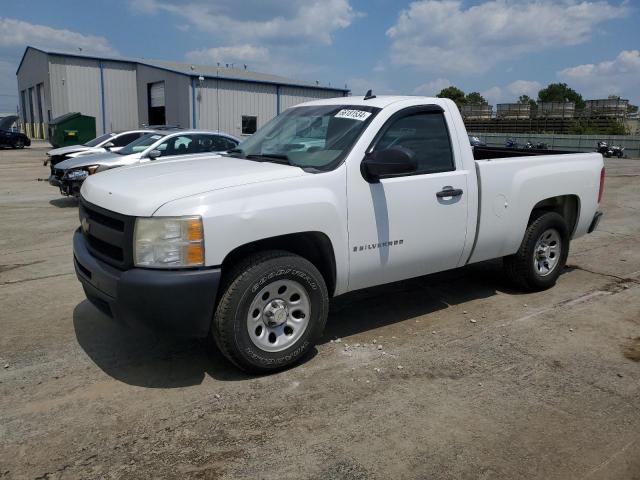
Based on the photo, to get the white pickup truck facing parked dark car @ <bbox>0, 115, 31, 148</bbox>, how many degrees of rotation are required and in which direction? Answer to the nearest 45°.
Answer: approximately 90° to its right

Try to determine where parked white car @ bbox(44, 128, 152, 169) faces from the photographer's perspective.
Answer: facing the viewer and to the left of the viewer

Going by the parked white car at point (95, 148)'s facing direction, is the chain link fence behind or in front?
behind

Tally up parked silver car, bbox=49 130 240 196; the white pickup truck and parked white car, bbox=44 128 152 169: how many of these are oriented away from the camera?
0

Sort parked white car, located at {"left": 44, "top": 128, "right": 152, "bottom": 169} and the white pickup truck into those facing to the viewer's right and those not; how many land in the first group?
0

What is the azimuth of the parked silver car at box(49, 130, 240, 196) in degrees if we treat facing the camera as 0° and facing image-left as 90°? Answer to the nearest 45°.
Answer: approximately 45°

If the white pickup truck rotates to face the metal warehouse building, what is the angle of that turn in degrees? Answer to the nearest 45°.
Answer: approximately 135° to its right

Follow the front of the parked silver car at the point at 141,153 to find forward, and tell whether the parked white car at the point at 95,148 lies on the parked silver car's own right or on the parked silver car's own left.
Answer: on the parked silver car's own right
